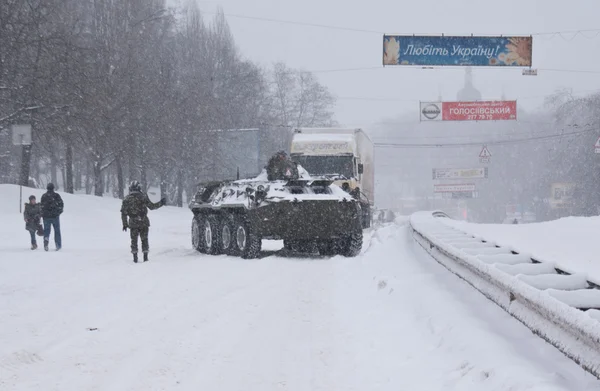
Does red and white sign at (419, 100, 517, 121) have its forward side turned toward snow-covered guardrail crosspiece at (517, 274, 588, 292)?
yes

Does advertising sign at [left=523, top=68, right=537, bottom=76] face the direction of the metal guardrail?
yes

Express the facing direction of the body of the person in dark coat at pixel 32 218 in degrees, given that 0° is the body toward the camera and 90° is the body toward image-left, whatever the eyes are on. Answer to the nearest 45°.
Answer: approximately 0°

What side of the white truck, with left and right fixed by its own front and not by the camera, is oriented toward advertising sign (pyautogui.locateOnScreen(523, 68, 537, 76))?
left

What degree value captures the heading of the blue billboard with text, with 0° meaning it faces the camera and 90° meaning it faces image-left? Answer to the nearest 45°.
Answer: approximately 0°

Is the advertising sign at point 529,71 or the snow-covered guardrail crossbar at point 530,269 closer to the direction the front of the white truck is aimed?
the snow-covered guardrail crossbar
